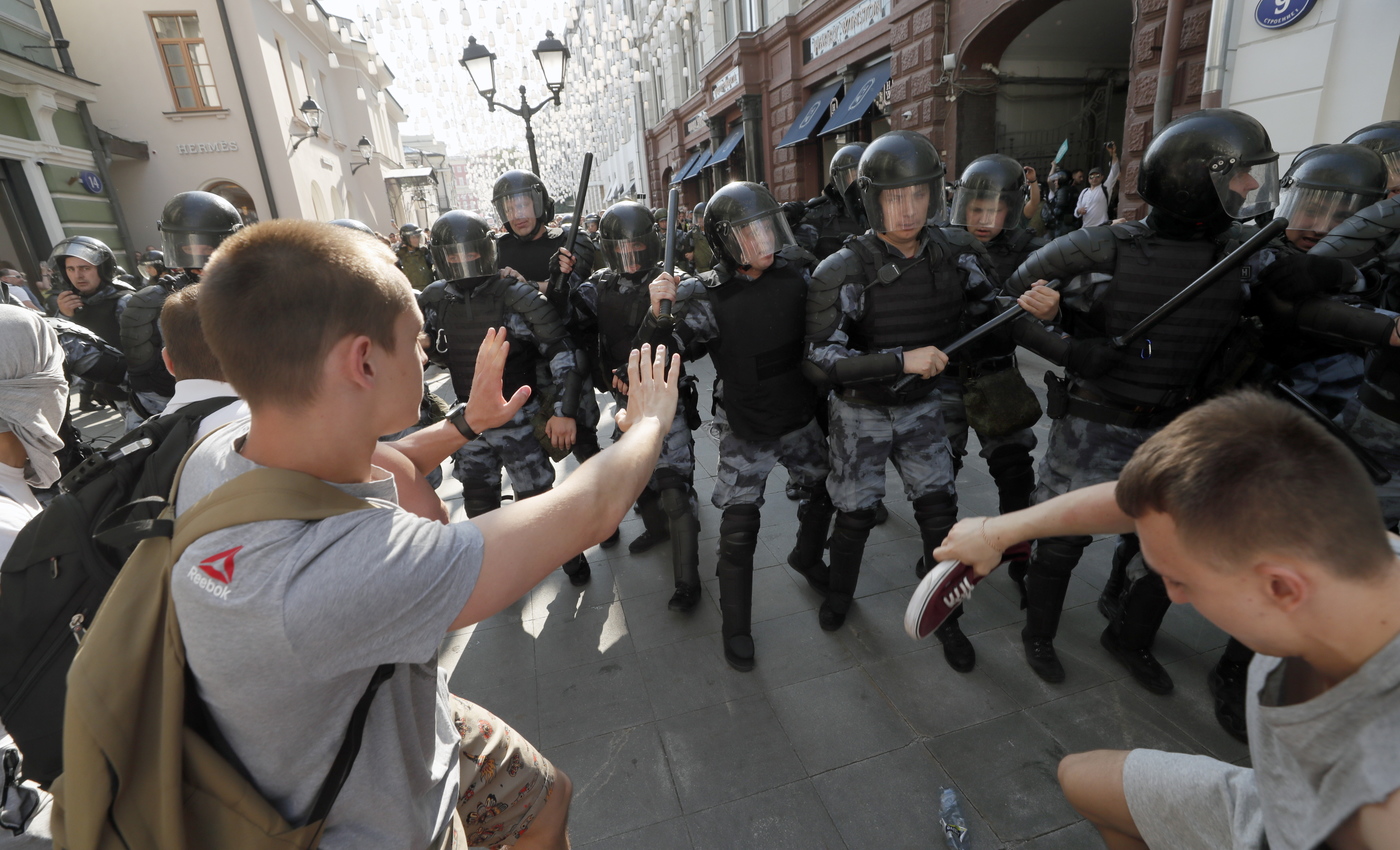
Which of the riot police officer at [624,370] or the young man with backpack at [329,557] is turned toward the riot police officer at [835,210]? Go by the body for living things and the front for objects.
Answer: the young man with backpack

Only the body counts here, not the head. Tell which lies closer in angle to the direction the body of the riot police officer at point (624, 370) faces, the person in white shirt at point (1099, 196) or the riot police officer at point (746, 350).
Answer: the riot police officer

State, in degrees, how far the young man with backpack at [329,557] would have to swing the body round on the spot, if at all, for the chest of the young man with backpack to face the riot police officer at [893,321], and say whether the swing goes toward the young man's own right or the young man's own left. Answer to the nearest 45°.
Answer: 0° — they already face them

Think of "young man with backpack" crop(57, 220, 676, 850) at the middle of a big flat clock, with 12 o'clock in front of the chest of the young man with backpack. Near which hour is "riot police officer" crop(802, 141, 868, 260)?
The riot police officer is roughly at 12 o'clock from the young man with backpack.

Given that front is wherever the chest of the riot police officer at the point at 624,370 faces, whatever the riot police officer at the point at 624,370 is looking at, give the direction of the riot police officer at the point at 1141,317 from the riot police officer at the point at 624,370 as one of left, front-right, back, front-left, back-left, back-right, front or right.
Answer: front-left

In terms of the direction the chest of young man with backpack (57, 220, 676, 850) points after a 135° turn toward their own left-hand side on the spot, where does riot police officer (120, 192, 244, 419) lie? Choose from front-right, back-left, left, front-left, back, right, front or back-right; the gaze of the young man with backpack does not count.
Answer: right

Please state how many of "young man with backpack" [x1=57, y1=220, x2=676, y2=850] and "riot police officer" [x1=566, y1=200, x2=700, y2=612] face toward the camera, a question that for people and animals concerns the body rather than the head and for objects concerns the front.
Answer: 1

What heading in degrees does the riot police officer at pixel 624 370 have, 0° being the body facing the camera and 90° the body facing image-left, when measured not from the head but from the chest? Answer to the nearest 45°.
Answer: approximately 0°

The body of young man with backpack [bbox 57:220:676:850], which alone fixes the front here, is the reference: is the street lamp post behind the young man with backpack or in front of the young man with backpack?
in front

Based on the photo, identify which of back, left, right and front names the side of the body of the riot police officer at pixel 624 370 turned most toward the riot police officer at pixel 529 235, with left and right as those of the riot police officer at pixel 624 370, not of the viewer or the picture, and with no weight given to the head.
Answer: back

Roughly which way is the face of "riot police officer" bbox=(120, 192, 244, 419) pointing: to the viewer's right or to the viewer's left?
to the viewer's right

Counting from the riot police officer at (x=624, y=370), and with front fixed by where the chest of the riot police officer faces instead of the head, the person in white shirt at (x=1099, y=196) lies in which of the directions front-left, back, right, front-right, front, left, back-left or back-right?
back-left

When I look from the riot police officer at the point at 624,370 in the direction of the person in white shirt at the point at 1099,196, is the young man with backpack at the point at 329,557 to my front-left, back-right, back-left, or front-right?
back-right

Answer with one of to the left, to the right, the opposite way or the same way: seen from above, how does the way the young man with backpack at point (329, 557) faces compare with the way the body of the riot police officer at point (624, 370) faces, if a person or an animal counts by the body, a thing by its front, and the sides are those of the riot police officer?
the opposite way

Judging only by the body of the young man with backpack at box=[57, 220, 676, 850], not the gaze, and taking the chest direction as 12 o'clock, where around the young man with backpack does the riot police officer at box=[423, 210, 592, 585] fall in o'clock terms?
The riot police officer is roughly at 11 o'clock from the young man with backpack.

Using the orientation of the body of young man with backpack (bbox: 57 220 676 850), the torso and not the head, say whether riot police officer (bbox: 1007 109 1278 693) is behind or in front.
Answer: in front
